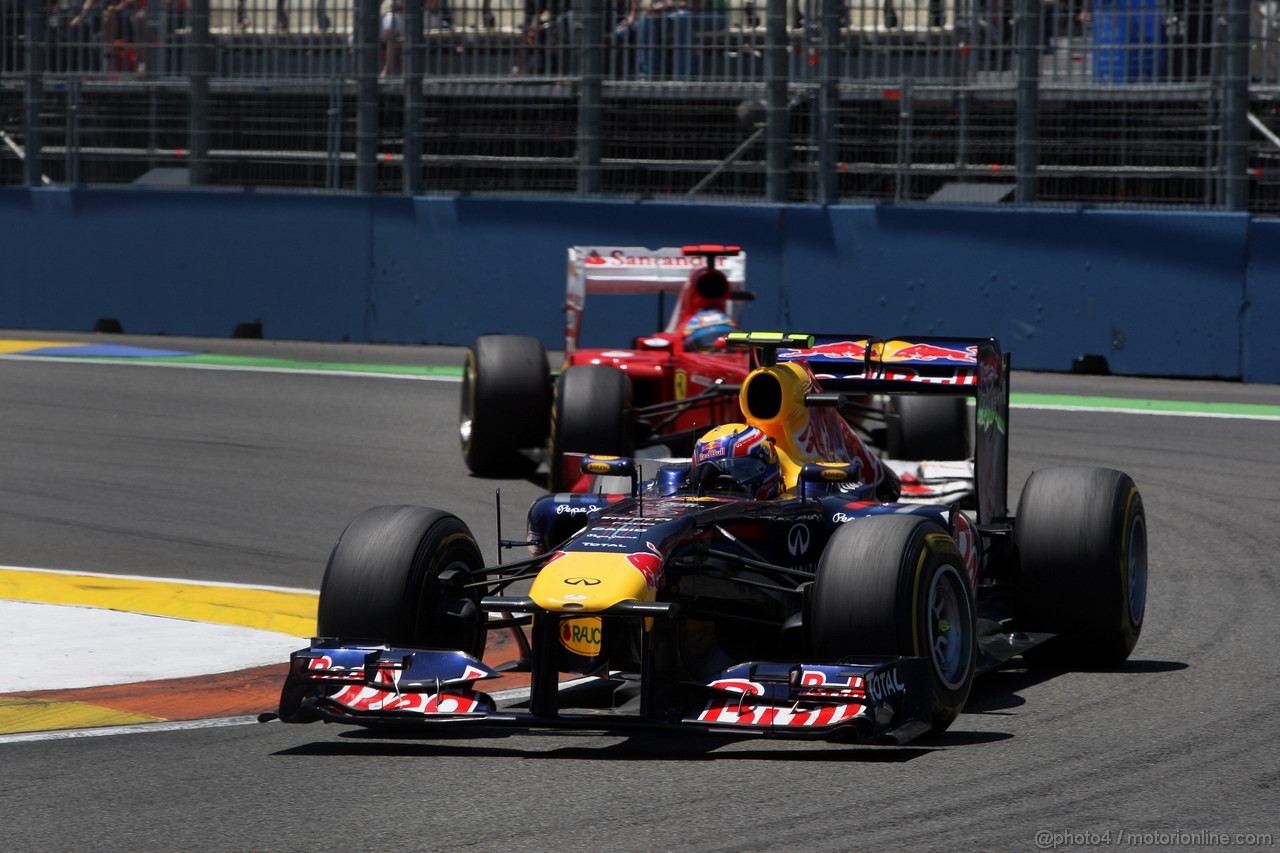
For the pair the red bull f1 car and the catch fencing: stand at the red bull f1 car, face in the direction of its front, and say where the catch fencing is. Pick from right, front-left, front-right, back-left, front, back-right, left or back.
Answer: back-right

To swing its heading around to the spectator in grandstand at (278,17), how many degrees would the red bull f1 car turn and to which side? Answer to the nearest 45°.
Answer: approximately 135° to its right

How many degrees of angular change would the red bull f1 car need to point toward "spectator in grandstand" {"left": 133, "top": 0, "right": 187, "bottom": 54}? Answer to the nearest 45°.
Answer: approximately 135° to its right

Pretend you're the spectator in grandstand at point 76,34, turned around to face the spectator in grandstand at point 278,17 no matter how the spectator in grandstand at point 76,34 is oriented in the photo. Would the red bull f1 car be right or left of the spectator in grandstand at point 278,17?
right

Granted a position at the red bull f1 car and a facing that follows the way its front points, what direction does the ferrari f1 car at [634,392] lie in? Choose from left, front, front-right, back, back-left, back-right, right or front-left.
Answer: back-right

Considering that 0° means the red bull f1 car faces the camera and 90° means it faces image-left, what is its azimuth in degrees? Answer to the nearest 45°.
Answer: approximately 45°

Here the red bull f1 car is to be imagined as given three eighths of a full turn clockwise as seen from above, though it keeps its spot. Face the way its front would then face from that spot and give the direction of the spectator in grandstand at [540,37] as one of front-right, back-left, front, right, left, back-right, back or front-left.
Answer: front

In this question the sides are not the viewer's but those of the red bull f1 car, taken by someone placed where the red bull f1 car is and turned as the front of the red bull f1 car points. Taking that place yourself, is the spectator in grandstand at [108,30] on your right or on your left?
on your right

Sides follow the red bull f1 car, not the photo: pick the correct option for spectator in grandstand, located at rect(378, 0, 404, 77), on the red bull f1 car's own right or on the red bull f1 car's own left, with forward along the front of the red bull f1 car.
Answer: on the red bull f1 car's own right
